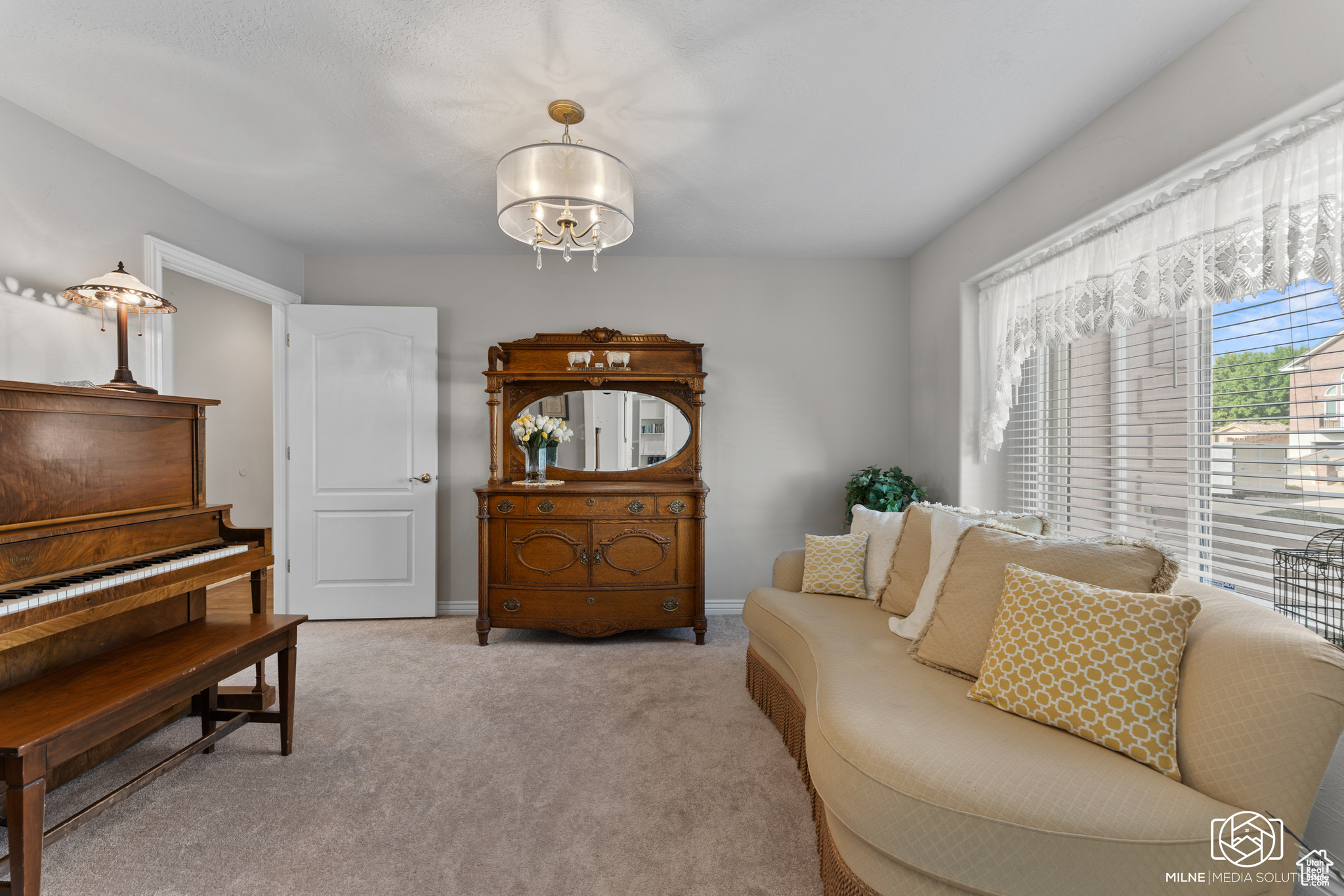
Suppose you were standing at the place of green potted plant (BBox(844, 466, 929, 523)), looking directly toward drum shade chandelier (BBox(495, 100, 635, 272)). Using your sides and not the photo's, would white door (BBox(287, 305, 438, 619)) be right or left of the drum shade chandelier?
right

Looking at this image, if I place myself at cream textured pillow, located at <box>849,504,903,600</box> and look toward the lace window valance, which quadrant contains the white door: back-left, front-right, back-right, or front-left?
back-right

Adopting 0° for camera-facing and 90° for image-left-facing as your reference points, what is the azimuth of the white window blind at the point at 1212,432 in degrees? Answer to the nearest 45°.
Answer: approximately 45°

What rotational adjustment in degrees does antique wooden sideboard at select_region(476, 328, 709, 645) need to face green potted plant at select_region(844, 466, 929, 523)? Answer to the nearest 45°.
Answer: approximately 90° to its left

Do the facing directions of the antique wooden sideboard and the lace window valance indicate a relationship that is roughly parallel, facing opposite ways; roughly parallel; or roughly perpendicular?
roughly perpendicular

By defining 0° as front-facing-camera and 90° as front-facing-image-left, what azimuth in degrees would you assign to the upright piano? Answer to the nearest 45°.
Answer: approximately 315°

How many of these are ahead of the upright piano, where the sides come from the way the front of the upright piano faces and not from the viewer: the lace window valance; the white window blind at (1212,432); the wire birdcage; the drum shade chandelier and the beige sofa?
5

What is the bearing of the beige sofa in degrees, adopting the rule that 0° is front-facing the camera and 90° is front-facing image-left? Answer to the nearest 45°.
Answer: approximately 45°

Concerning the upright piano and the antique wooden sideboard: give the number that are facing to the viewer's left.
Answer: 0

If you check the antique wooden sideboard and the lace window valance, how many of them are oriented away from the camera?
0
